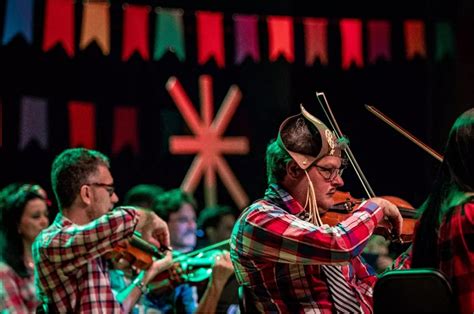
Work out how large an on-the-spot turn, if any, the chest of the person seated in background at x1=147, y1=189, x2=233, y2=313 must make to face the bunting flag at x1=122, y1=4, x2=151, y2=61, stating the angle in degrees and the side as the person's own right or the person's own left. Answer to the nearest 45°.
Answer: approximately 135° to the person's own left

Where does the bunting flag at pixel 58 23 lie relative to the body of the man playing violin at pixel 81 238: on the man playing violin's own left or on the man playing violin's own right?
on the man playing violin's own left

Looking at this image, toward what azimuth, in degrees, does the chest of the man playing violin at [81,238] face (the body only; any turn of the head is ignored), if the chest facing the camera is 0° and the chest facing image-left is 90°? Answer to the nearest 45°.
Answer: approximately 270°

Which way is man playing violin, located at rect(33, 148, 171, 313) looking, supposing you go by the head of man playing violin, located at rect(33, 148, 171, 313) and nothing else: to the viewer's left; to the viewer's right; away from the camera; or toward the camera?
to the viewer's right

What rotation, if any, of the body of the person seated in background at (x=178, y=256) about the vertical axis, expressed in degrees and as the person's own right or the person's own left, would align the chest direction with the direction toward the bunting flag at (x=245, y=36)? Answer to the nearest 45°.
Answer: approximately 135° to the person's own left

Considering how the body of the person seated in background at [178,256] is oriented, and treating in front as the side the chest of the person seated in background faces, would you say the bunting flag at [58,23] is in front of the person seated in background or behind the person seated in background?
behind

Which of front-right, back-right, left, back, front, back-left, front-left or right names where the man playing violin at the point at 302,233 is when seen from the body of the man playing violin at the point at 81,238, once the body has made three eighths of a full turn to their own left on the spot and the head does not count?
back

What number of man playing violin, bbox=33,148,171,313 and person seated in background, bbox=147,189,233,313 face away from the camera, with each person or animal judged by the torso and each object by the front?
0

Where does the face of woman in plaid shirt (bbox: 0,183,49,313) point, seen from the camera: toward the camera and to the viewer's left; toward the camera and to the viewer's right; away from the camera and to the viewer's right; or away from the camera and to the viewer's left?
toward the camera and to the viewer's right

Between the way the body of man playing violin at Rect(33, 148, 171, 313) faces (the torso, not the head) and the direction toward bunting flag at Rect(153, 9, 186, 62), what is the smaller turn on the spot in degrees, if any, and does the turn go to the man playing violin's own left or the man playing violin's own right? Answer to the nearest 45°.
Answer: approximately 90° to the man playing violin's own left
